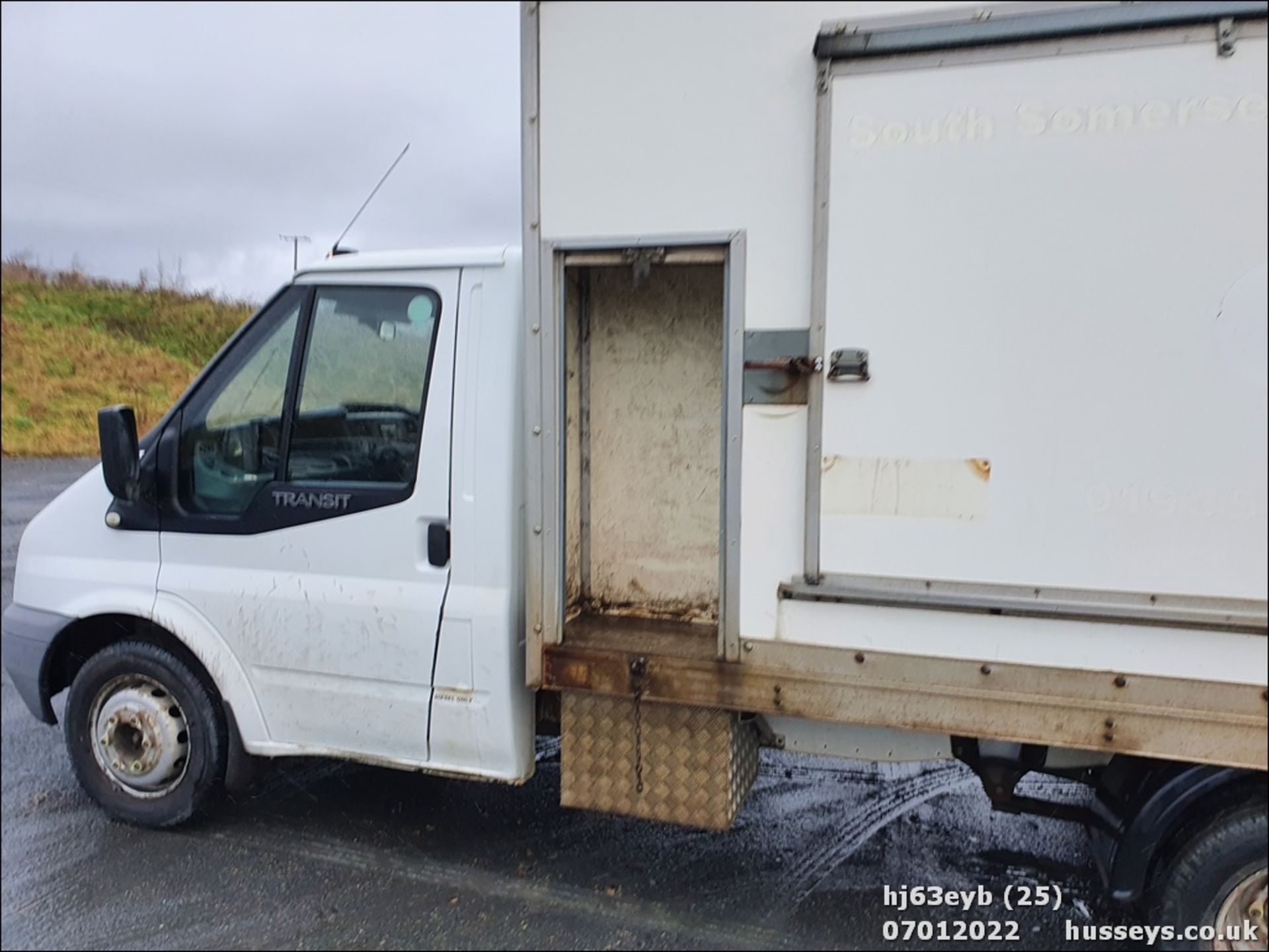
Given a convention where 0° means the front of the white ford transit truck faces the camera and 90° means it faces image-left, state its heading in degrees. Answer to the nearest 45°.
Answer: approximately 90°
